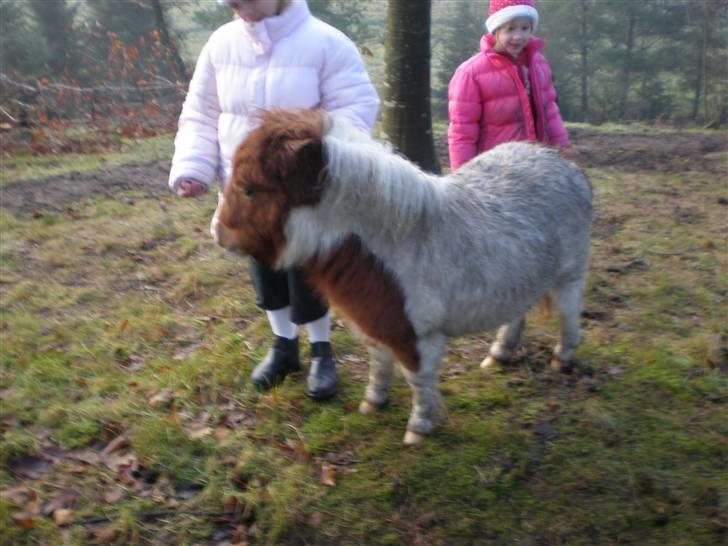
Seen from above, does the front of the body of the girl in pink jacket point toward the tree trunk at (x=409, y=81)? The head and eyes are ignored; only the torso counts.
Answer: no

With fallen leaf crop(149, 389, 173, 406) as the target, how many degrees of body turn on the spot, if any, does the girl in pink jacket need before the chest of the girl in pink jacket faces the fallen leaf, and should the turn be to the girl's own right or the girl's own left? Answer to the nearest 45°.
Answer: approximately 90° to the girl's own right

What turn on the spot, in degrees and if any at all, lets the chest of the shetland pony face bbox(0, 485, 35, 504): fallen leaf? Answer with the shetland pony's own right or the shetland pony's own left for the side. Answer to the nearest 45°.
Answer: approximately 45° to the shetland pony's own right

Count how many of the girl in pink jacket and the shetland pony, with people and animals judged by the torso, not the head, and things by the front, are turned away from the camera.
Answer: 0

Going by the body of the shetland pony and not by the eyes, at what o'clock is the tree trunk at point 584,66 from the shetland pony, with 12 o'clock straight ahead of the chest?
The tree trunk is roughly at 5 o'clock from the shetland pony.

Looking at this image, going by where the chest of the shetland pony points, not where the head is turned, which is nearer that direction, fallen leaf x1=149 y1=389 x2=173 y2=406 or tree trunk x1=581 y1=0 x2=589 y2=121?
the fallen leaf

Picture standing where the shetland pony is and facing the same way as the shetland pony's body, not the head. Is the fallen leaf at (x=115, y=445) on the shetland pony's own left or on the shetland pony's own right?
on the shetland pony's own right

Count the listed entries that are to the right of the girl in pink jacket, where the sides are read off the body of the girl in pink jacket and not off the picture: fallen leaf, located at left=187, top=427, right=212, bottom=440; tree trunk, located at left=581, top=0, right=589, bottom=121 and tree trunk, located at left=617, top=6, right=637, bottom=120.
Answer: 1

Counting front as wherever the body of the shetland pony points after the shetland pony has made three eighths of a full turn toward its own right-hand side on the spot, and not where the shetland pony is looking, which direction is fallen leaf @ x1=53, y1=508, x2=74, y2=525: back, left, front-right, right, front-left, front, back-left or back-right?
left

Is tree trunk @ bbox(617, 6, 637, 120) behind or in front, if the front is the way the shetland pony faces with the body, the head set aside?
behind

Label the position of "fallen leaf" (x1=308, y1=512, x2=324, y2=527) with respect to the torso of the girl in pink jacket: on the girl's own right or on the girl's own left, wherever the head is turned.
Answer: on the girl's own right

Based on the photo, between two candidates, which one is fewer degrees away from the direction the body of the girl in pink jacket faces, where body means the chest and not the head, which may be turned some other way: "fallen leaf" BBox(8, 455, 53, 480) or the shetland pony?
the shetland pony

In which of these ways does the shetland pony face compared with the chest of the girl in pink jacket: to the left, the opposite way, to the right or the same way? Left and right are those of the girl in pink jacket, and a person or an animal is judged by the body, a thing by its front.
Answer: to the right

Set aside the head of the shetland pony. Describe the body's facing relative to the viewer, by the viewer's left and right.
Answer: facing the viewer and to the left of the viewer

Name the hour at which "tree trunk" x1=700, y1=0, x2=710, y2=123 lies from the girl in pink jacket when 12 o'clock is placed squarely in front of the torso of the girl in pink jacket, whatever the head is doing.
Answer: The tree trunk is roughly at 8 o'clock from the girl in pink jacket.

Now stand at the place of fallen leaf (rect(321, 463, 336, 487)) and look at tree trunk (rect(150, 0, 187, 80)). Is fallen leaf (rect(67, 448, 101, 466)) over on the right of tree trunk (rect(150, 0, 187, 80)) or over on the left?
left

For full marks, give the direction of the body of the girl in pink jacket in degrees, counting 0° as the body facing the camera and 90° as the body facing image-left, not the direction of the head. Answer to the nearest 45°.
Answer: approximately 315°
